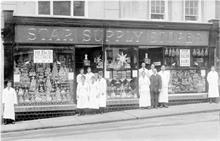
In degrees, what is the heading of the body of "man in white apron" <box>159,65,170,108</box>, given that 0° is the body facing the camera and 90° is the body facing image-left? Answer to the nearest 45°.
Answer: approximately 0°

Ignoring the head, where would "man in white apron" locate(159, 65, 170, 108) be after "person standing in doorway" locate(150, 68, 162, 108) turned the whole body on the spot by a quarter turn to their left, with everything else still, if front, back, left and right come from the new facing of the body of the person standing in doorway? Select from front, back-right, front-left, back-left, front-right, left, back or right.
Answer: front-left

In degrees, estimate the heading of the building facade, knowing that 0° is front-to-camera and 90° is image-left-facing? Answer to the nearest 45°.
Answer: approximately 0°

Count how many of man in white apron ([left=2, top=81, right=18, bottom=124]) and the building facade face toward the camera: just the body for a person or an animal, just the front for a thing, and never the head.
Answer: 2

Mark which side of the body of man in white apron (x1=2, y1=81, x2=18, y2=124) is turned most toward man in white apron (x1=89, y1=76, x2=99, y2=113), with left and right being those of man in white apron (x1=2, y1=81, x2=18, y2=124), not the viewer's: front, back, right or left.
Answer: left

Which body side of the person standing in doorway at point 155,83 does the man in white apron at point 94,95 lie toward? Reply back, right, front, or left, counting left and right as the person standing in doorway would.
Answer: right

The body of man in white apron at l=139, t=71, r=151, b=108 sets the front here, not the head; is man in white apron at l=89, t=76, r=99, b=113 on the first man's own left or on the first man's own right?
on the first man's own right

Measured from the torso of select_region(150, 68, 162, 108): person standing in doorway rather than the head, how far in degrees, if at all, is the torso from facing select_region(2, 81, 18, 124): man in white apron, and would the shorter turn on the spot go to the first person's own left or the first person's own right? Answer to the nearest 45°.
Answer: approximately 45° to the first person's own right

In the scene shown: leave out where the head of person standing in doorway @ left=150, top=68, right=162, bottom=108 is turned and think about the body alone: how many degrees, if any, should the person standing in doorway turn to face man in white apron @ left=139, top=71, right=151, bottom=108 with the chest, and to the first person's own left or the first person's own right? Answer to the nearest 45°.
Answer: approximately 90° to the first person's own right
